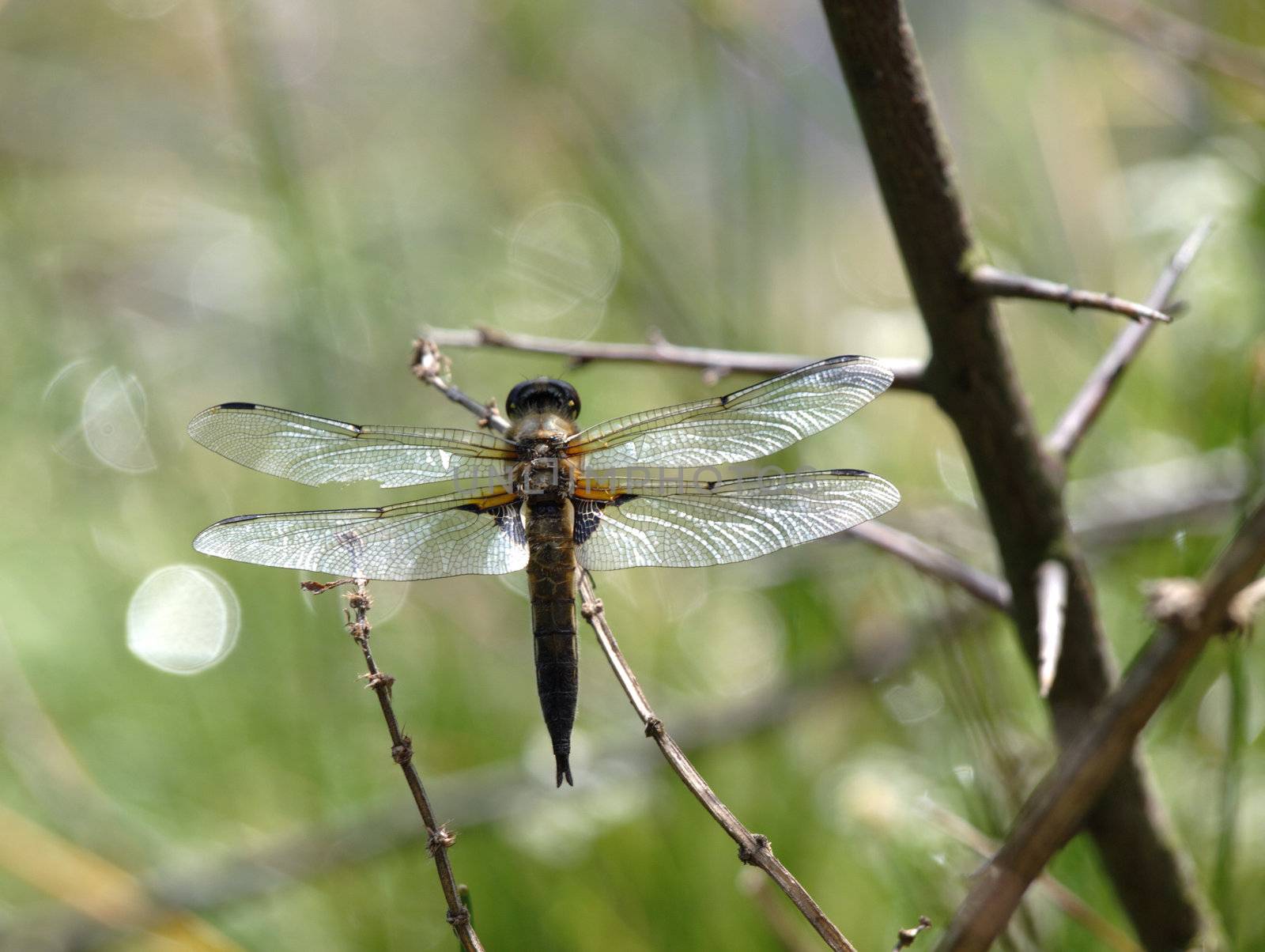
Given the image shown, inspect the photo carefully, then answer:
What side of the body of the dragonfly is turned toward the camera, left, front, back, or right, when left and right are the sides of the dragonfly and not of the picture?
back
